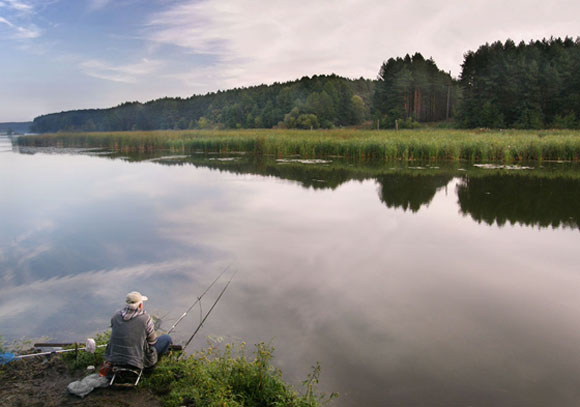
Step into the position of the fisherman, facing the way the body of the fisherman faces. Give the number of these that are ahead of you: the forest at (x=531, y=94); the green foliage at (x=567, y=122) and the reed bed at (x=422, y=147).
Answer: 3

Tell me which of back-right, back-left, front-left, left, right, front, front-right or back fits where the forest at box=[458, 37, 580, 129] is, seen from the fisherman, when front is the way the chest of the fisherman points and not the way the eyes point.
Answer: front

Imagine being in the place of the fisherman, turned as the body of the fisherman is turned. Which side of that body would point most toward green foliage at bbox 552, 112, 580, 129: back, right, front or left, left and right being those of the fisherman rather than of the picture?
front

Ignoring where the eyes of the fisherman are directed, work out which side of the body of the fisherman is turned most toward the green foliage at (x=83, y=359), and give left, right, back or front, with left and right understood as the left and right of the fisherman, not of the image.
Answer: left

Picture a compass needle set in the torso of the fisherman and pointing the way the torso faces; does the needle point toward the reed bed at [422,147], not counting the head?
yes

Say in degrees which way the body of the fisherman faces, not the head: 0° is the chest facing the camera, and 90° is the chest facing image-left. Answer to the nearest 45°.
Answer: approximately 225°

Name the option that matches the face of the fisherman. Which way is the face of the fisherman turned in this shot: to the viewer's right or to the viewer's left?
to the viewer's right

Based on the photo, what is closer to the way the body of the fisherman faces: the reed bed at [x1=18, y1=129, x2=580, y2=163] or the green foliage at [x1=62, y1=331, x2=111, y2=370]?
the reed bed

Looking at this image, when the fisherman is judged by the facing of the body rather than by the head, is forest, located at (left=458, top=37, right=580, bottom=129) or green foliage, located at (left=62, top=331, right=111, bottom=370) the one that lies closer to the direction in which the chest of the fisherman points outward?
the forest
